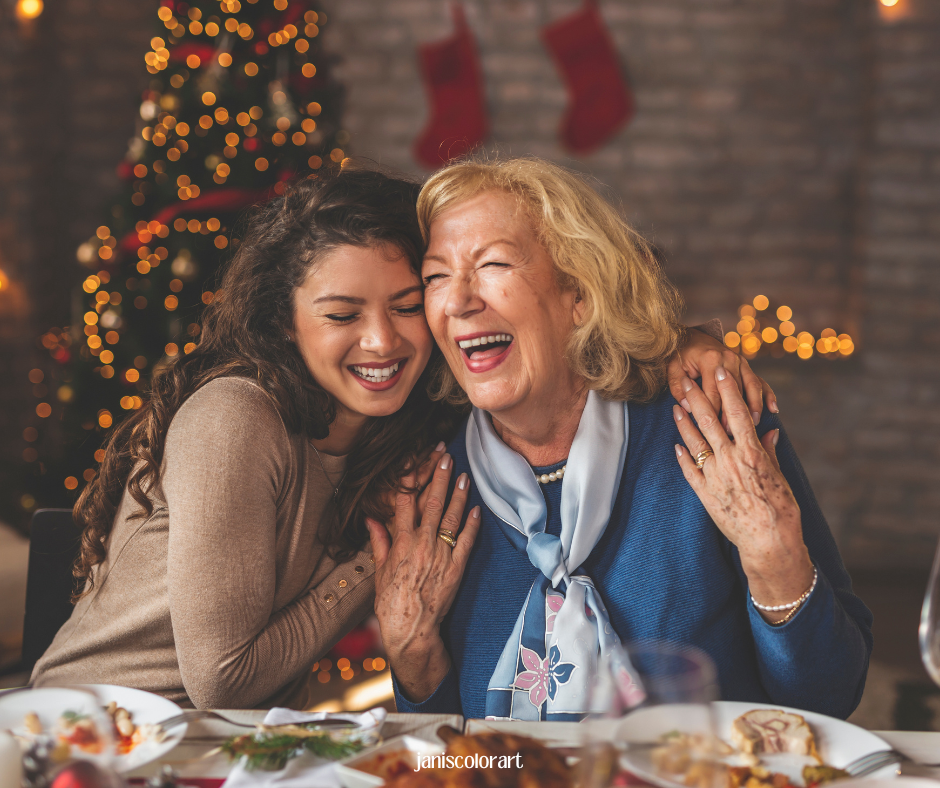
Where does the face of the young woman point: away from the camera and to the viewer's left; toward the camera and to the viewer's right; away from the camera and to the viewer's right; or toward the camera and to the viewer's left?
toward the camera and to the viewer's right

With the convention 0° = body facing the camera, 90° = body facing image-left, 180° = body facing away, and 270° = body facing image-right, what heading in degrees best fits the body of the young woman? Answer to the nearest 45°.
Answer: approximately 315°
